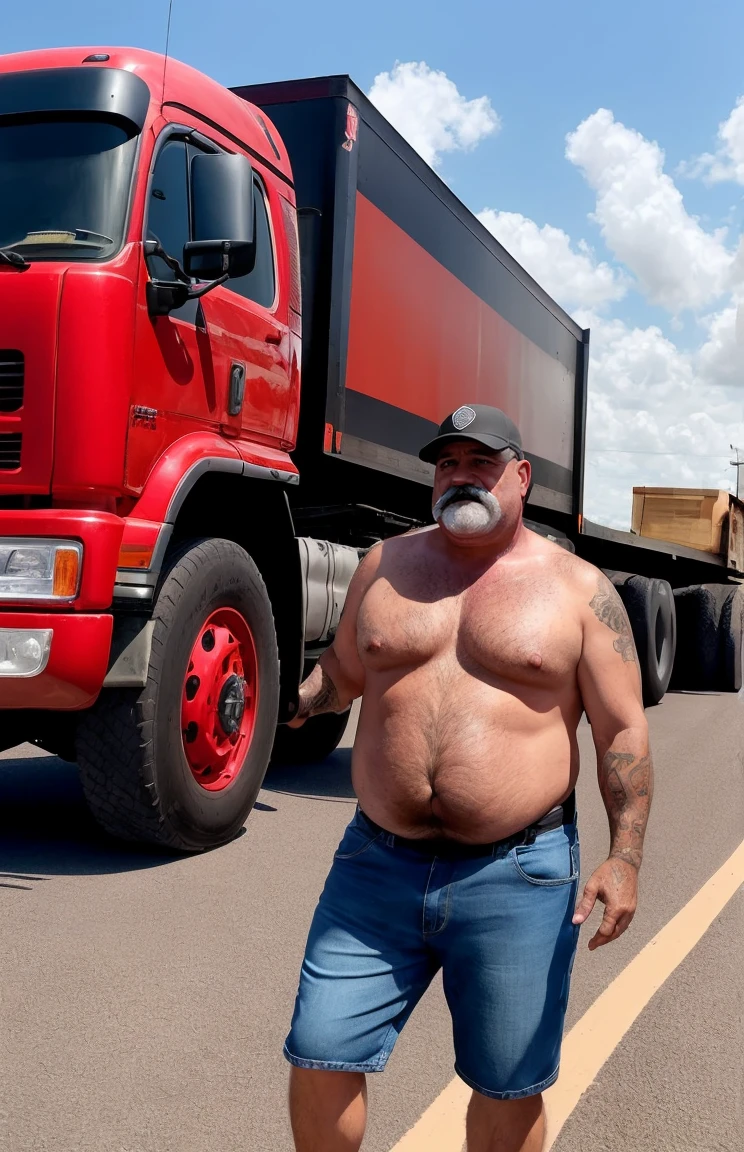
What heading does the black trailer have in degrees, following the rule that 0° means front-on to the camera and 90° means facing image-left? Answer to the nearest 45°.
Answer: approximately 45°

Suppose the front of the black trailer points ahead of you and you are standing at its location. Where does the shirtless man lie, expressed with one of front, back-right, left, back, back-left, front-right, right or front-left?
front-left
